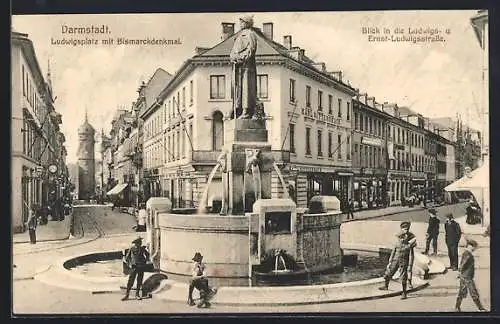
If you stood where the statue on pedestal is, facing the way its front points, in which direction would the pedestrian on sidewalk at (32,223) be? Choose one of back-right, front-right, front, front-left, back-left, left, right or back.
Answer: front-right

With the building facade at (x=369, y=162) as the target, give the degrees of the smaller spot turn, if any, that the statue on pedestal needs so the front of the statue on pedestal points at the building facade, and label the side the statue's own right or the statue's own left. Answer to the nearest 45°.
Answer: approximately 180°

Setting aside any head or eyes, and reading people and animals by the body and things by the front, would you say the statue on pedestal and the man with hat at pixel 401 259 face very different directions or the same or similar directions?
same or similar directions

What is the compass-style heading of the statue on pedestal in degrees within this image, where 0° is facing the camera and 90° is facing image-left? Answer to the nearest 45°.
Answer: approximately 45°

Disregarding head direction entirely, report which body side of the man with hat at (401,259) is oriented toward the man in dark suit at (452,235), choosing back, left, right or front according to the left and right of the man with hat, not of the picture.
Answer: back

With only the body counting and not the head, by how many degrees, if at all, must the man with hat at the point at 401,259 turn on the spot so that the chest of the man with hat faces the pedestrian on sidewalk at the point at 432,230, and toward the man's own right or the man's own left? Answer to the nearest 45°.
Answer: approximately 180°

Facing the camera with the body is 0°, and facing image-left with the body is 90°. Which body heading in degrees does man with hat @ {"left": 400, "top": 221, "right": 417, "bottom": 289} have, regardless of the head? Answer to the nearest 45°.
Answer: approximately 45°

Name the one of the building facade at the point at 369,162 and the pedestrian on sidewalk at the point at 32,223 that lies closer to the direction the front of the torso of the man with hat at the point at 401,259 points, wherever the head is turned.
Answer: the pedestrian on sidewalk

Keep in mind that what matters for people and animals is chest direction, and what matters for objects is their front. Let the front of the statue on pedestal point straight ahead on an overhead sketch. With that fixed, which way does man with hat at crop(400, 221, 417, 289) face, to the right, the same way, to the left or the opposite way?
the same way
